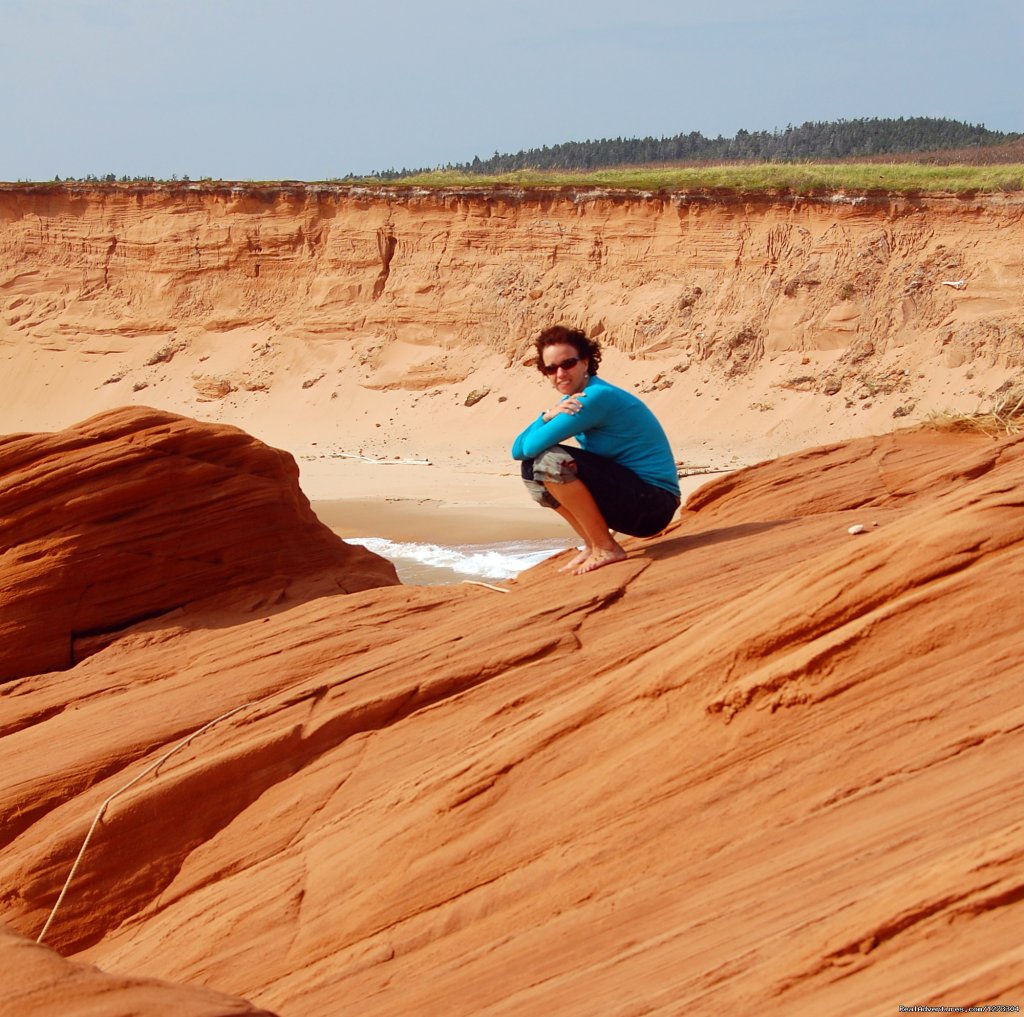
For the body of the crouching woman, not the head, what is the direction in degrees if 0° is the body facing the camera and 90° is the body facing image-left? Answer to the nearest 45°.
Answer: approximately 90°
